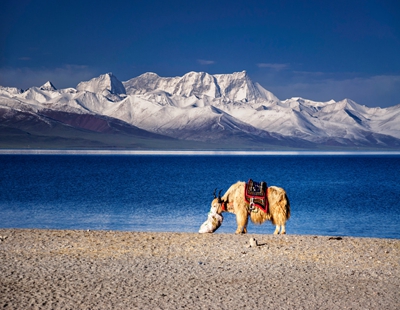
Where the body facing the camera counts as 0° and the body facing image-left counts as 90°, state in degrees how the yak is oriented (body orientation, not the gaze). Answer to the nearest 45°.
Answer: approximately 90°
